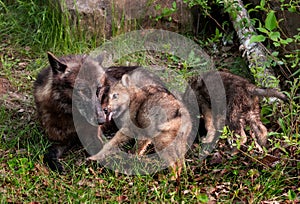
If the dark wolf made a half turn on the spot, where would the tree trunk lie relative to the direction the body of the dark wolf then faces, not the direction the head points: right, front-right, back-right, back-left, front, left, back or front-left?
back-right

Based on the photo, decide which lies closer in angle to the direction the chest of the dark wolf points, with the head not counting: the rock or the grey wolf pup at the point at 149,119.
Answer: the grey wolf pup

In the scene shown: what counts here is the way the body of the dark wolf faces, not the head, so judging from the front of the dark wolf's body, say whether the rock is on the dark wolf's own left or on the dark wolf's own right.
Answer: on the dark wolf's own left

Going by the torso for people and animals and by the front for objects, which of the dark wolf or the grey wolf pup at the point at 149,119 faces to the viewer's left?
the grey wolf pup

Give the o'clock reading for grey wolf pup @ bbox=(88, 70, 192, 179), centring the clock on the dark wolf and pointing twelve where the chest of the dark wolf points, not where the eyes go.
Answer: The grey wolf pup is roughly at 11 o'clock from the dark wolf.

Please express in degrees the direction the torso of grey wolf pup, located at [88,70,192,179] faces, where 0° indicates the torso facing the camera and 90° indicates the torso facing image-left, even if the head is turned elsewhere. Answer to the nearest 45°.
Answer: approximately 90°

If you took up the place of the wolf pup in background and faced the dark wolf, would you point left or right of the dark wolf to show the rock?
right

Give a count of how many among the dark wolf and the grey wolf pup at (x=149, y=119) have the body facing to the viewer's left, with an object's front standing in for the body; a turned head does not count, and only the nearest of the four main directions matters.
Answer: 1

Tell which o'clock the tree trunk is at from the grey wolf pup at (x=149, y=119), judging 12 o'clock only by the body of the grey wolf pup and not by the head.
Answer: The tree trunk is roughly at 5 o'clock from the grey wolf pup.

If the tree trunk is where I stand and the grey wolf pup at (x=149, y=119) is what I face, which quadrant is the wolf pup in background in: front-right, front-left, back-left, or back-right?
front-left

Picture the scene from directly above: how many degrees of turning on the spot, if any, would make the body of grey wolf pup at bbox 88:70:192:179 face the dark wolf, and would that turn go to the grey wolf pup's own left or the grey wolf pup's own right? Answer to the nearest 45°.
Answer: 0° — it already faces it

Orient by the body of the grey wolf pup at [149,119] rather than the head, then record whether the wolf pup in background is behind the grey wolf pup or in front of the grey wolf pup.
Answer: behind

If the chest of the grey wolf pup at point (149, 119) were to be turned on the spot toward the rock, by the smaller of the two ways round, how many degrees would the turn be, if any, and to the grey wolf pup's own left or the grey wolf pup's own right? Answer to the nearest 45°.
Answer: approximately 90° to the grey wolf pup's own right

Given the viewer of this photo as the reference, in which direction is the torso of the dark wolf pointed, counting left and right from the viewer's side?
facing the viewer and to the right of the viewer
